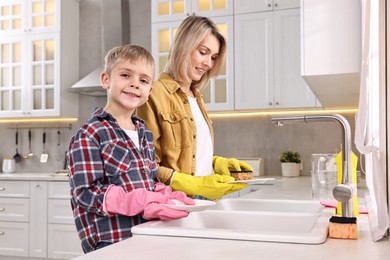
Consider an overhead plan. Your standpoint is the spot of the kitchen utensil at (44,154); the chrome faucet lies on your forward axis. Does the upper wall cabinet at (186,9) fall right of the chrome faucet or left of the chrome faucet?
left

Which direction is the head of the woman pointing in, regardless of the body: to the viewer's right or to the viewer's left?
to the viewer's right

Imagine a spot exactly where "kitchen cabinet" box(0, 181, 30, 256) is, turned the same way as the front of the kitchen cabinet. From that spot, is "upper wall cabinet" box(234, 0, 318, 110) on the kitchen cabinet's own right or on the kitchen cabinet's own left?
on the kitchen cabinet's own left

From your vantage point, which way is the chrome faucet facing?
to the viewer's left
